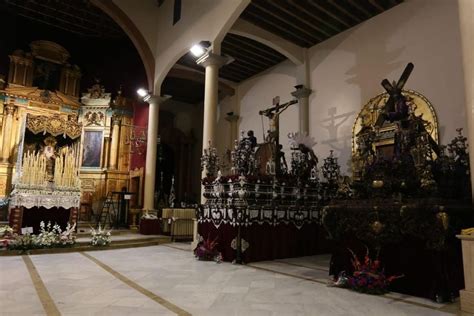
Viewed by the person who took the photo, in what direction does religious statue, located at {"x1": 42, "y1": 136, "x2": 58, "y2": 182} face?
facing the viewer

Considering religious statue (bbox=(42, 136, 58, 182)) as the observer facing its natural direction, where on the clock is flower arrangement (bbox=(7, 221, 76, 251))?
The flower arrangement is roughly at 12 o'clock from the religious statue.

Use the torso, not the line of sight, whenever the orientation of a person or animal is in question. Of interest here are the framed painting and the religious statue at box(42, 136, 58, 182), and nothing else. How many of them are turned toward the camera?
2

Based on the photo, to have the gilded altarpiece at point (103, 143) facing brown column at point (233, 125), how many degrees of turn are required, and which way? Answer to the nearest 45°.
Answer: approximately 90° to its left

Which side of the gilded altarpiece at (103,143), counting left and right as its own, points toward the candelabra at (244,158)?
front

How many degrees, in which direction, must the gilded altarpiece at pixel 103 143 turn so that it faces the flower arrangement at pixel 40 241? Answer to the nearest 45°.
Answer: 0° — it already faces it

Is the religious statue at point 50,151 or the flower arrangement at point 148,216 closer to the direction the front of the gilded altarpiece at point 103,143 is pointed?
the flower arrangement

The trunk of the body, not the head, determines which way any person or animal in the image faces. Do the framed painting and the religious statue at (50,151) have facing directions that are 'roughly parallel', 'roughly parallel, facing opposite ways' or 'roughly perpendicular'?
roughly parallel

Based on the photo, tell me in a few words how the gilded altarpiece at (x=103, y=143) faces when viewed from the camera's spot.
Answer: facing the viewer

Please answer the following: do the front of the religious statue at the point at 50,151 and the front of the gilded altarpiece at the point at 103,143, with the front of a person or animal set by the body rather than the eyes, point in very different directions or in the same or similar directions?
same or similar directions

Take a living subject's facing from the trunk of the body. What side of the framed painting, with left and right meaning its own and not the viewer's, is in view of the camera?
front

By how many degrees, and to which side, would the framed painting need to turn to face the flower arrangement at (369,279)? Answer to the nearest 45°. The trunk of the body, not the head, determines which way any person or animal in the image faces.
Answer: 0° — it already faces it

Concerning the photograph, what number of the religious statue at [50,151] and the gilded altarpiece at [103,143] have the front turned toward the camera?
2

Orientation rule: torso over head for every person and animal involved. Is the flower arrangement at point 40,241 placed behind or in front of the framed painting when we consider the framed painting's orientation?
in front

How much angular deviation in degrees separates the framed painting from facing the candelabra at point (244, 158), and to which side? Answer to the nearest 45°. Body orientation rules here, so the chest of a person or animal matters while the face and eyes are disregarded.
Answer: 0° — it already faces it
